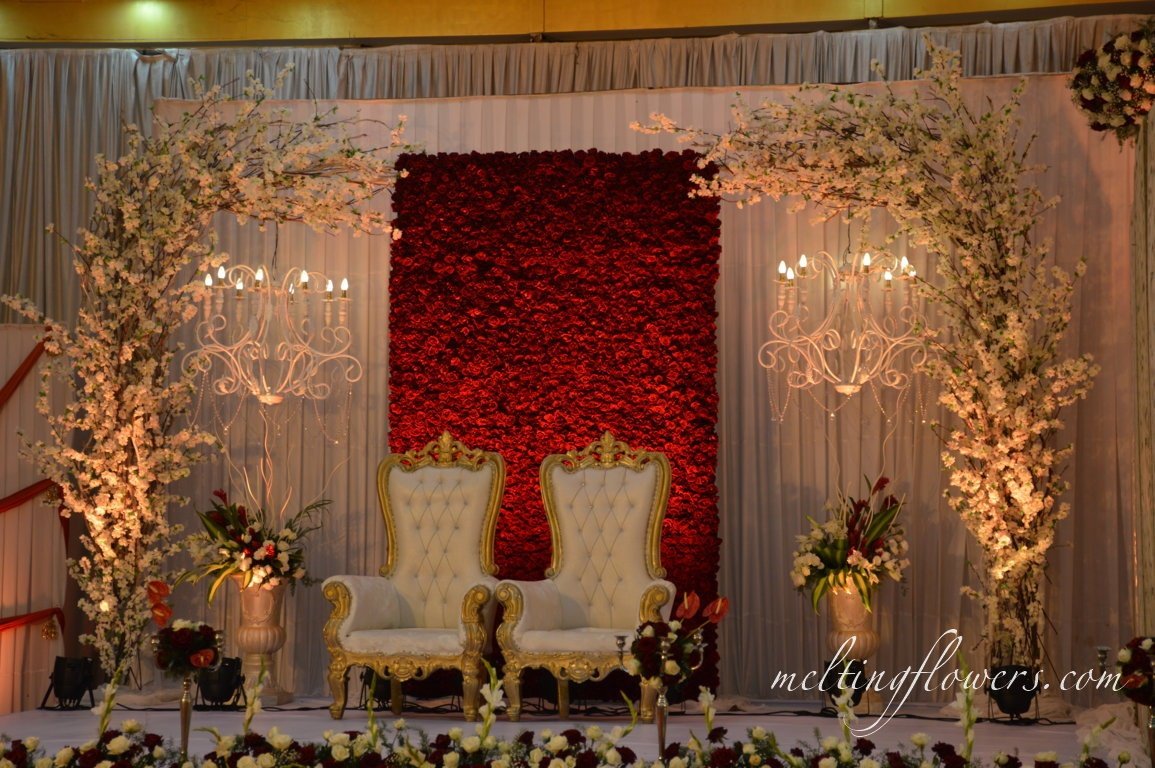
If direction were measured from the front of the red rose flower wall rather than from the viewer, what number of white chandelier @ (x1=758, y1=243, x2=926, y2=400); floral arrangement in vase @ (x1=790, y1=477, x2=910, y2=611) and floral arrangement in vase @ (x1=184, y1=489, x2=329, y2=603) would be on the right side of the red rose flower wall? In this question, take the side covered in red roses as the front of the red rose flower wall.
1

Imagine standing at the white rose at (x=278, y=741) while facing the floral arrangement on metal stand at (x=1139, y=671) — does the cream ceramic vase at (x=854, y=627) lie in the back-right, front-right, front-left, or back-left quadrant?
front-left

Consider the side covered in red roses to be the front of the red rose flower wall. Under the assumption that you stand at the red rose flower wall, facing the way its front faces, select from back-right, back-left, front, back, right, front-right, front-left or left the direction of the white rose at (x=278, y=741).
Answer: front

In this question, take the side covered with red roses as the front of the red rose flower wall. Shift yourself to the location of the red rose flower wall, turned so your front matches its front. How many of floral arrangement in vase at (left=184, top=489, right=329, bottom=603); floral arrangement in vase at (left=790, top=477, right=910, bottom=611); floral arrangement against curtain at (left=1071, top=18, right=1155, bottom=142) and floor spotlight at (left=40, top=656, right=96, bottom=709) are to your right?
2

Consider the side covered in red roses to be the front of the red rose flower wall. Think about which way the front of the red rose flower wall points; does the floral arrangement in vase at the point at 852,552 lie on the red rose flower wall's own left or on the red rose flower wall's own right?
on the red rose flower wall's own left

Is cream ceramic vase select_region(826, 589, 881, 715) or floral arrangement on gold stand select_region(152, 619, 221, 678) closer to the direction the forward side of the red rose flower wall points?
the floral arrangement on gold stand

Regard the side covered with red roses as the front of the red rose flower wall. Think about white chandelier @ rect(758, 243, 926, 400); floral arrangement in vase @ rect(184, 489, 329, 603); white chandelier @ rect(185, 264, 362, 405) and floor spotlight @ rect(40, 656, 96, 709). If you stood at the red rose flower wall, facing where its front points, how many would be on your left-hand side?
1

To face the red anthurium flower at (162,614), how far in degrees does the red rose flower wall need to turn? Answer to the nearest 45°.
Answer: approximately 45° to its right

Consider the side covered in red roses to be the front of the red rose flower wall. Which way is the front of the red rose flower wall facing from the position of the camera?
facing the viewer

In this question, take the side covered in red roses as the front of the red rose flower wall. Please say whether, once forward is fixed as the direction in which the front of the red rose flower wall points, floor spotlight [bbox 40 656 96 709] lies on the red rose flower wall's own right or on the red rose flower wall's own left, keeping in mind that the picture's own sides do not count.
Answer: on the red rose flower wall's own right

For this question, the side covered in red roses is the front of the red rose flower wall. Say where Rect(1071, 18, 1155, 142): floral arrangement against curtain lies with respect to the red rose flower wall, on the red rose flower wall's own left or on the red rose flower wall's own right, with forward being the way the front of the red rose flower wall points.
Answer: on the red rose flower wall's own left

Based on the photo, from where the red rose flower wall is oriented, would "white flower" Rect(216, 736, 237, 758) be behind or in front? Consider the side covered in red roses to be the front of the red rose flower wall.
in front

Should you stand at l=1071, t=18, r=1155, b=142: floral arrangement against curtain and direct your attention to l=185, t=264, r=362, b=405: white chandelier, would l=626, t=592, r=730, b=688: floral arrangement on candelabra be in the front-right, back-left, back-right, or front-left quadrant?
front-left

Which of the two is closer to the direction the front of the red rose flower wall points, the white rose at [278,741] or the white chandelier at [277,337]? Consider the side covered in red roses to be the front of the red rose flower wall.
the white rose
